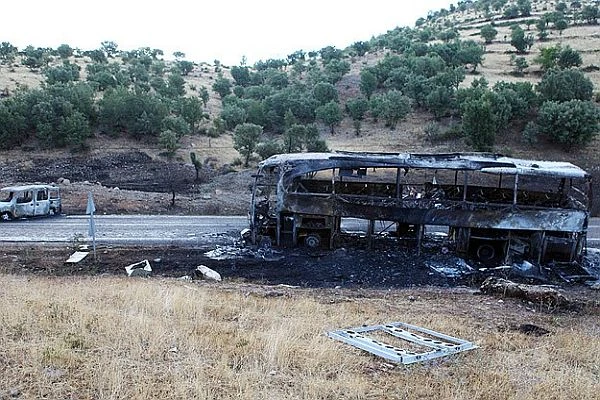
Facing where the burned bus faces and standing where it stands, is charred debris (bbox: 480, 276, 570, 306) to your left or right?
on your left

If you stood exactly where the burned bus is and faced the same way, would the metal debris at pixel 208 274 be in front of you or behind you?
in front

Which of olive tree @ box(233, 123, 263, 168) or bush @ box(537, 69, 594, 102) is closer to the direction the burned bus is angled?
the olive tree

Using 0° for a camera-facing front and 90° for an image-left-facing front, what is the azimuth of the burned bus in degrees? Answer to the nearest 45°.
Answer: approximately 90°

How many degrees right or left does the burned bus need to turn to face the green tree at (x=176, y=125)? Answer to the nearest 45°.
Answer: approximately 45° to its right

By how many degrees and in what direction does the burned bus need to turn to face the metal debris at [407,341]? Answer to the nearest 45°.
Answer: approximately 90° to its left

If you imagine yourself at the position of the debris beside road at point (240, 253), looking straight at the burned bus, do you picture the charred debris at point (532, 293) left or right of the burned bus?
right

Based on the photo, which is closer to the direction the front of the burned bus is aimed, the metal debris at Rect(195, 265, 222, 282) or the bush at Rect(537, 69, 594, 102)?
the metal debris

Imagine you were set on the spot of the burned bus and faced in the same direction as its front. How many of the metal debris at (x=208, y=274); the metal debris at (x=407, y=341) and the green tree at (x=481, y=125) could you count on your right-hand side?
1

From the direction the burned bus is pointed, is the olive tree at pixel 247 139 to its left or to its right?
on its right

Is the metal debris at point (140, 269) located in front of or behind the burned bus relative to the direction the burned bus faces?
in front

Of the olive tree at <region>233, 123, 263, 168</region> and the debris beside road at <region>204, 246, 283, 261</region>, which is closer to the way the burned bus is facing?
the debris beside road

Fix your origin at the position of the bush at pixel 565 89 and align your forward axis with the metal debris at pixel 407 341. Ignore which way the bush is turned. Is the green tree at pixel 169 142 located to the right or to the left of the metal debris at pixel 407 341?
right
